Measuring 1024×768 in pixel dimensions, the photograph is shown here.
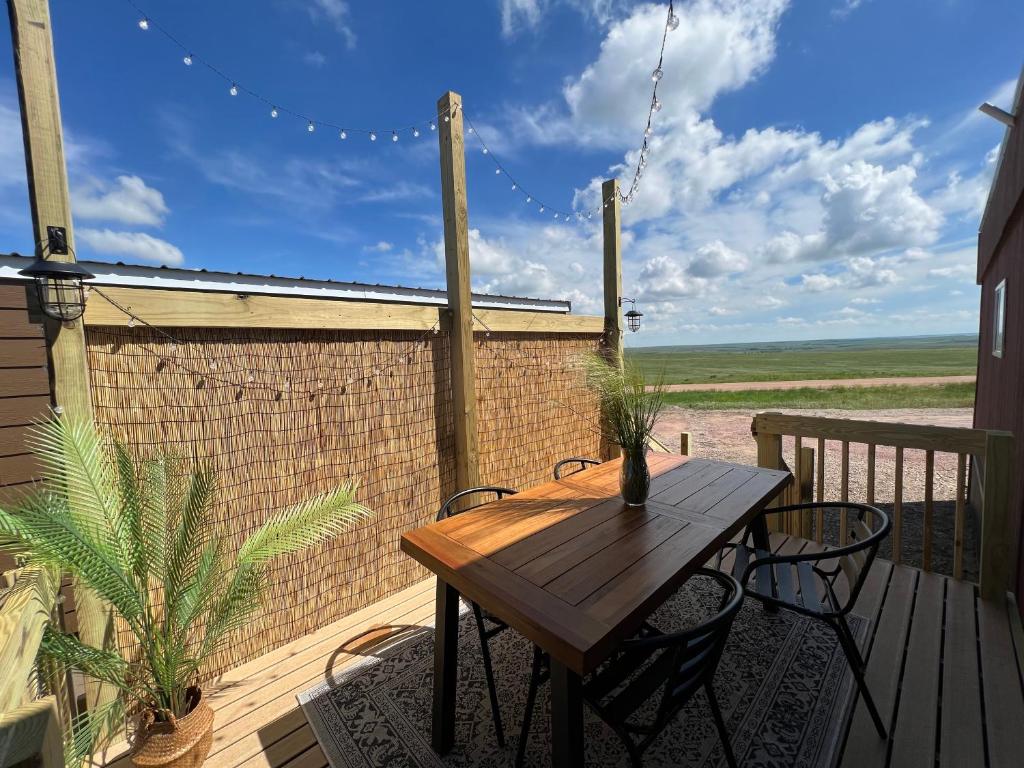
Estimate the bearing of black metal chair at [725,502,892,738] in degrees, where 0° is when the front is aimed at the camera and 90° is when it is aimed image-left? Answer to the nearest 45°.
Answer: approximately 90°

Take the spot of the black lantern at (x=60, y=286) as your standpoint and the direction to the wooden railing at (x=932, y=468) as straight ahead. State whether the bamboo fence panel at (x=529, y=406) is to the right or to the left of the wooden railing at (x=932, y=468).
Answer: left

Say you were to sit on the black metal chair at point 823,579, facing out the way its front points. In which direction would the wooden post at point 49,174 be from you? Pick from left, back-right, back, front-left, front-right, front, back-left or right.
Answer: front-left

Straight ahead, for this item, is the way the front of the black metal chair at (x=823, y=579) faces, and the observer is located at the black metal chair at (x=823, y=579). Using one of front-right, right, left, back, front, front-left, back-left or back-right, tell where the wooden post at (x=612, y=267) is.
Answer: front-right

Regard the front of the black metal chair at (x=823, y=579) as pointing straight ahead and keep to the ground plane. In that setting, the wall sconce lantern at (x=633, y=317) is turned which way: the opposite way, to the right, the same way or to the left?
the opposite way

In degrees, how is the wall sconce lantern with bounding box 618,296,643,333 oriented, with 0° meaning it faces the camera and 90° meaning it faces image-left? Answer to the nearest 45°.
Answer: approximately 270°

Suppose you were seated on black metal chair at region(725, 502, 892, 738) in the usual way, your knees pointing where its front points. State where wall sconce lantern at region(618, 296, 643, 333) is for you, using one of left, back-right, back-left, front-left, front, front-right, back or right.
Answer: front-right

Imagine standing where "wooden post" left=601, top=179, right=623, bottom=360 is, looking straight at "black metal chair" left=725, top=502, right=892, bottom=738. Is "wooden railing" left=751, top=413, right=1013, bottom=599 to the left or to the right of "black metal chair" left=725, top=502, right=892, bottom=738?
left

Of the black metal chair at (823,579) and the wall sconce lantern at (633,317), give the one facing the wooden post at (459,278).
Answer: the black metal chair

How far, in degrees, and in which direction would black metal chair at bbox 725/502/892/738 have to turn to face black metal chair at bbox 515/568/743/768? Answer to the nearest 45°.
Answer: approximately 45° to its left

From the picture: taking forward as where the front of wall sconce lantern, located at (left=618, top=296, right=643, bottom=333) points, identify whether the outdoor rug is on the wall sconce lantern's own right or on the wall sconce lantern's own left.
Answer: on the wall sconce lantern's own right

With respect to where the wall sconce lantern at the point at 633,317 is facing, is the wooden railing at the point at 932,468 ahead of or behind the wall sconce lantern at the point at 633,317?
ahead
